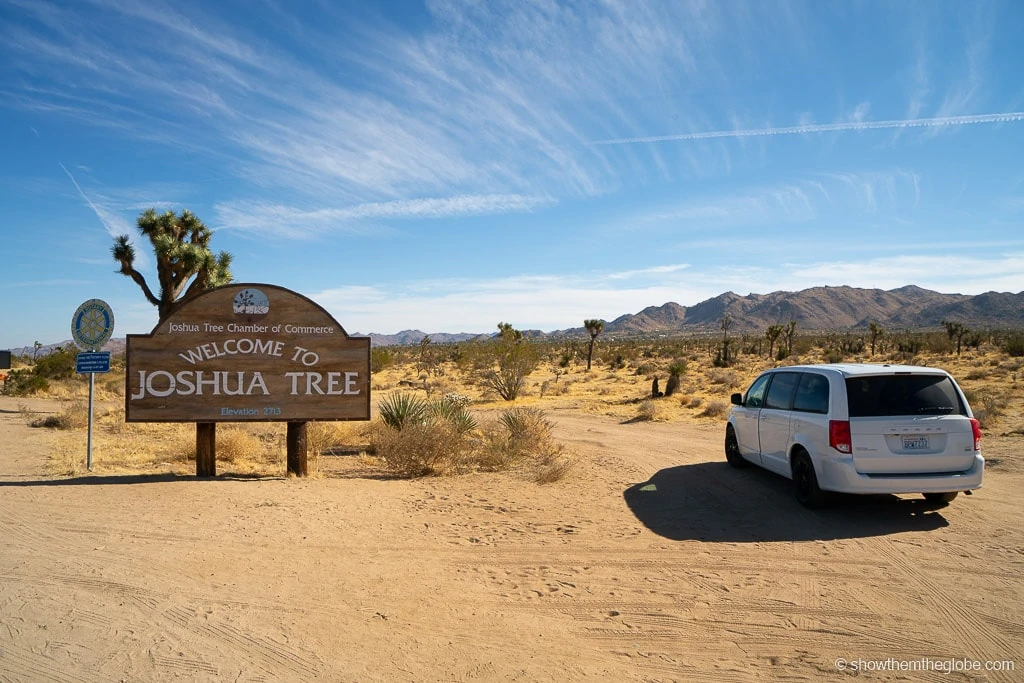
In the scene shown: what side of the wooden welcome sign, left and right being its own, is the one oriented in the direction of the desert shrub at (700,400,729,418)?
left

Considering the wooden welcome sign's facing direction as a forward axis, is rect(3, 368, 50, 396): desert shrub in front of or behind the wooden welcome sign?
behind

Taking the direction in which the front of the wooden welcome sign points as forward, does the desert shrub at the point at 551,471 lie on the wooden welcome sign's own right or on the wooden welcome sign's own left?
on the wooden welcome sign's own left

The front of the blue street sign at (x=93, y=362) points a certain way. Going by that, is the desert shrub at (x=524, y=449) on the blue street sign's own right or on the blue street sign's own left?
on the blue street sign's own left

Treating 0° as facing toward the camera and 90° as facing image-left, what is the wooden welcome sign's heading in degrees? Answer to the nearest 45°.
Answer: approximately 0°

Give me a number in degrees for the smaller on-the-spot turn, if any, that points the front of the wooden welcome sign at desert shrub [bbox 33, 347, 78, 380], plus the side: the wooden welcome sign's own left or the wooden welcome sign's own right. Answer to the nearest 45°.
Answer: approximately 180°

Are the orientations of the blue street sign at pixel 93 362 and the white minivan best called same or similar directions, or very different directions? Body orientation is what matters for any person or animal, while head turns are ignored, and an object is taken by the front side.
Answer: very different directions

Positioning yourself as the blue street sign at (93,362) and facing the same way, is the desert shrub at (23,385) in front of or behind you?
behind

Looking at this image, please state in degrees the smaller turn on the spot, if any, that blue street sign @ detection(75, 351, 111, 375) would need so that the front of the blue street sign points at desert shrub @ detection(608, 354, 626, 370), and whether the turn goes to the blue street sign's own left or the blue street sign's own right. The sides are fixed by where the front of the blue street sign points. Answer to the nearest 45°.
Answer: approximately 135° to the blue street sign's own left

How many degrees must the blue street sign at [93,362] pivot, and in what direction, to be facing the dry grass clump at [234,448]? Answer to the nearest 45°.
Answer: approximately 90° to its left

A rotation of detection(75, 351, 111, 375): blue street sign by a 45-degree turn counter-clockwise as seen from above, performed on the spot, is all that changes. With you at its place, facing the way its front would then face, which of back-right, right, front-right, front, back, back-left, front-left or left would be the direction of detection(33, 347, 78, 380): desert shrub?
back-left

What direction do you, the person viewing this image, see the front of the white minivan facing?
facing away from the viewer and to the left of the viewer

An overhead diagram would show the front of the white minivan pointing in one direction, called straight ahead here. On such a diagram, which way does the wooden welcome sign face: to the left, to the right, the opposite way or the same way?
the opposite way
